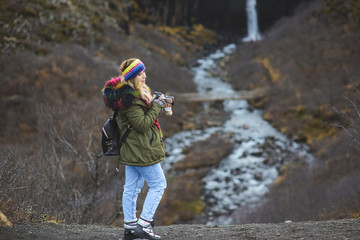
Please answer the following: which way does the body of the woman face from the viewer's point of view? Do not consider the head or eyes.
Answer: to the viewer's right

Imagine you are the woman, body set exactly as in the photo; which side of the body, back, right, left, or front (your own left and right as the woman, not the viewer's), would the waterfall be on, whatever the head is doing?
left
